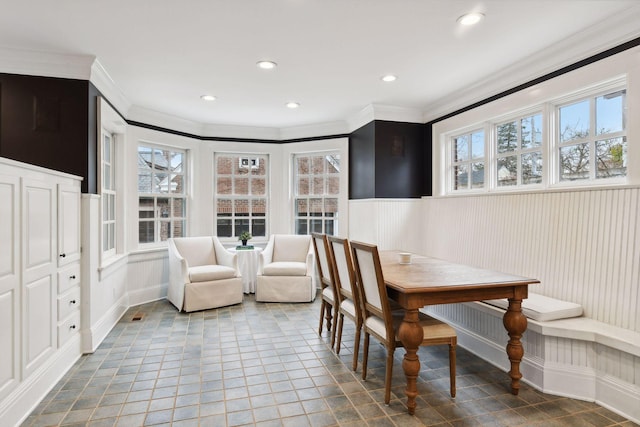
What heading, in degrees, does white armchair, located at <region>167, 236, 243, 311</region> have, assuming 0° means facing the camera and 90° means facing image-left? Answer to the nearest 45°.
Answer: approximately 315°

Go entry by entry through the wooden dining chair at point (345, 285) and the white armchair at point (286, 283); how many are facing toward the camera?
1

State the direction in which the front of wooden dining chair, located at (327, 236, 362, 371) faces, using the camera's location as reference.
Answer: facing away from the viewer and to the right of the viewer

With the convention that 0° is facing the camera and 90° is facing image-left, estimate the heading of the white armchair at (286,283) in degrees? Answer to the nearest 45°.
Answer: approximately 0°

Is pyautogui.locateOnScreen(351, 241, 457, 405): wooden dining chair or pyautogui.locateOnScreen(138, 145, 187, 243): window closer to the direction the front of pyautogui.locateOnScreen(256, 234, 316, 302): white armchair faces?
the wooden dining chair
